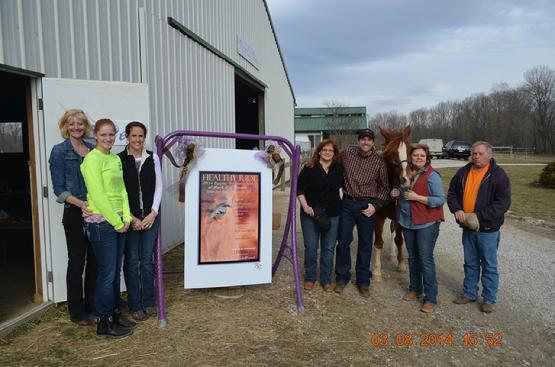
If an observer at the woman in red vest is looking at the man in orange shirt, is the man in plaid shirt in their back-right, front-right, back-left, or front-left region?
back-left

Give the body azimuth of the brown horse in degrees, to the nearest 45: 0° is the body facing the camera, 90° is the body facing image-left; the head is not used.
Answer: approximately 0°

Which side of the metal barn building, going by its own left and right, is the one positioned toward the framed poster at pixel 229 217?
front

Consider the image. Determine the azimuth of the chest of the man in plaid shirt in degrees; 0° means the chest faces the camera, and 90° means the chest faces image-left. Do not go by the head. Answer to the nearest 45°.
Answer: approximately 0°

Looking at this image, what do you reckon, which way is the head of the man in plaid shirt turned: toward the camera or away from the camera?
toward the camera

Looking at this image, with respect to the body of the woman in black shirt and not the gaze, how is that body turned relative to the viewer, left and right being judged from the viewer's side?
facing the viewer

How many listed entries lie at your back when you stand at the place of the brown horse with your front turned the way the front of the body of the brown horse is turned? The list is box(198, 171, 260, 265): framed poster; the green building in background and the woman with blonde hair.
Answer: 1

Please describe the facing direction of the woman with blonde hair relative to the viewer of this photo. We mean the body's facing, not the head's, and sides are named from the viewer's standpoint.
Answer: facing the viewer and to the right of the viewer

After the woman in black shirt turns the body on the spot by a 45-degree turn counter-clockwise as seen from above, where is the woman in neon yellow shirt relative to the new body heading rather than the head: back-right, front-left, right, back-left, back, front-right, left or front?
right

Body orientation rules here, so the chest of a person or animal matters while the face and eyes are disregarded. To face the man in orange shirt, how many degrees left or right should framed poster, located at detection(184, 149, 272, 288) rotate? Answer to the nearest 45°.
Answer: approximately 90° to its left

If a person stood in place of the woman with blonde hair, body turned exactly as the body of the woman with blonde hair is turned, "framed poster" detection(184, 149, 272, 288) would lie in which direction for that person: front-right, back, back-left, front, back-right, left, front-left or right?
front-left

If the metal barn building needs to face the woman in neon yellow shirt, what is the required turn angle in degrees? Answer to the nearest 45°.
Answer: approximately 45° to its right

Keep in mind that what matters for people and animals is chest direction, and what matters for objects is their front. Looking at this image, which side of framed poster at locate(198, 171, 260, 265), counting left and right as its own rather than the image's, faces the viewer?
front
